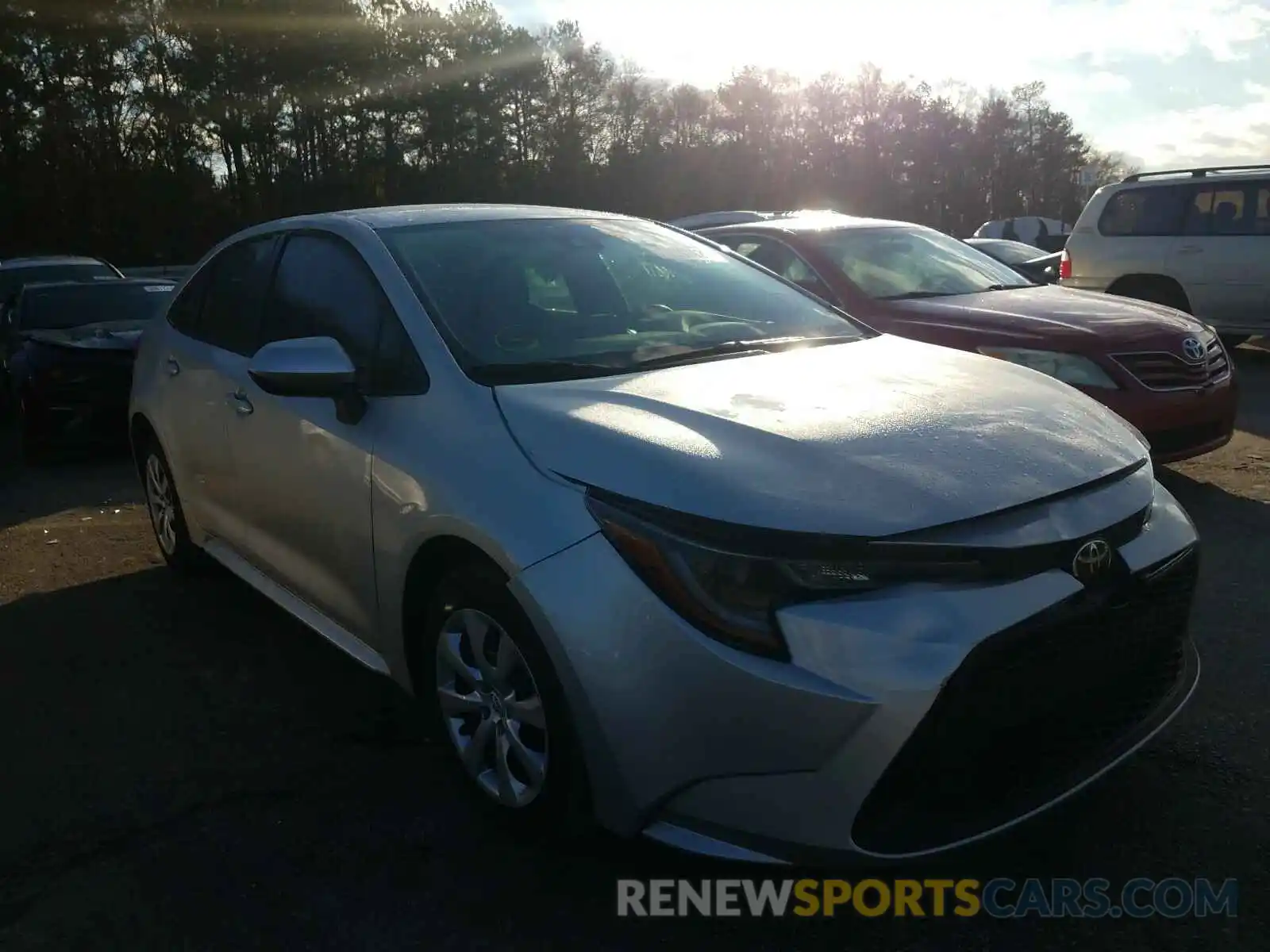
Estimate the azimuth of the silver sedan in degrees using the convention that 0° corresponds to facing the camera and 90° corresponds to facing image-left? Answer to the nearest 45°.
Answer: approximately 315°

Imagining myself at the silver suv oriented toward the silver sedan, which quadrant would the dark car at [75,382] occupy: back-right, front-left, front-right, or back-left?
front-right

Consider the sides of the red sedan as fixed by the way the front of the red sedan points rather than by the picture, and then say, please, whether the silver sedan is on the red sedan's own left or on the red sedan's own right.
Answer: on the red sedan's own right

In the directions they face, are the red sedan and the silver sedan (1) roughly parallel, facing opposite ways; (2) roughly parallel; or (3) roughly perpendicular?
roughly parallel

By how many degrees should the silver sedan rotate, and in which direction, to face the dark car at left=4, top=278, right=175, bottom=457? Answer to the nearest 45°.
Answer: approximately 180°

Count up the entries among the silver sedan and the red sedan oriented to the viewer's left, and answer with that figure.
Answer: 0

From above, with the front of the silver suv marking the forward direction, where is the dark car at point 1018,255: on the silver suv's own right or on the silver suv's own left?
on the silver suv's own left

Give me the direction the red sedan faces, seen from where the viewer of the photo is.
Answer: facing the viewer and to the right of the viewer

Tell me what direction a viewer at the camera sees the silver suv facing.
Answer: facing to the right of the viewer
